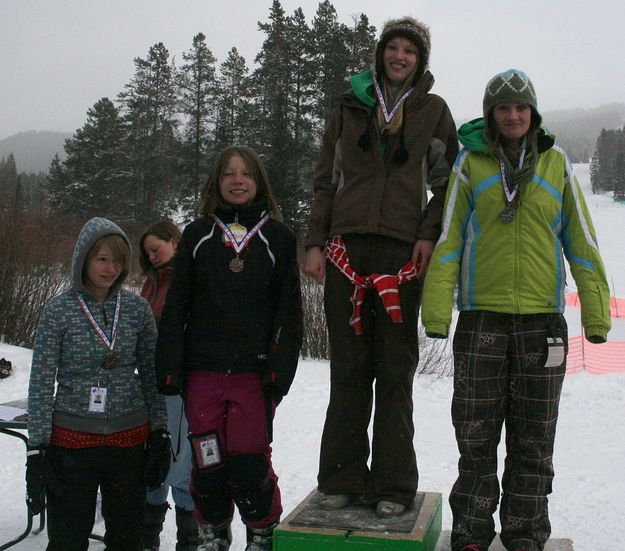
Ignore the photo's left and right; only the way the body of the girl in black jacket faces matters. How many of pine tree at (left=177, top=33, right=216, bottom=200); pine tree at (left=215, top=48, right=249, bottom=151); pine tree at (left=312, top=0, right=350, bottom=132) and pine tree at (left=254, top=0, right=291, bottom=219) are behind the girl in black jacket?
4

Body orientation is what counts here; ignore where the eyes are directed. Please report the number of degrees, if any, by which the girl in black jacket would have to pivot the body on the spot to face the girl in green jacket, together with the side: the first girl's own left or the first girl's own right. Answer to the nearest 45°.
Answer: approximately 90° to the first girl's own left

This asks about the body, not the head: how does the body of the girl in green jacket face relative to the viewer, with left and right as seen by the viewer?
facing the viewer

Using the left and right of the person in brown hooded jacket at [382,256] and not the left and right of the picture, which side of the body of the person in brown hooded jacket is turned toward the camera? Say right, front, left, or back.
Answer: front

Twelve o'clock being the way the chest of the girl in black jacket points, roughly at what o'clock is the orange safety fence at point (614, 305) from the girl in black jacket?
The orange safety fence is roughly at 7 o'clock from the girl in black jacket.

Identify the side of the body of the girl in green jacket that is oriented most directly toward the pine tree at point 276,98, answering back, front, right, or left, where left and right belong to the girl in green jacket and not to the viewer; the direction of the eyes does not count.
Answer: back

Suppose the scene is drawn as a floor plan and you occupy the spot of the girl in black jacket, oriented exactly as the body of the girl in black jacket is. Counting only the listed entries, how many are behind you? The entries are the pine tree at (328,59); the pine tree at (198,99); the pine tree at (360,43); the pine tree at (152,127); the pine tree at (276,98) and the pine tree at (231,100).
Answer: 6

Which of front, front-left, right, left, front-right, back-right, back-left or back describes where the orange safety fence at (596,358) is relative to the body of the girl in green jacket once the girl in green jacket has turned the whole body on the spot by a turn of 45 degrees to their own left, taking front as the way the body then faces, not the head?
back-left
